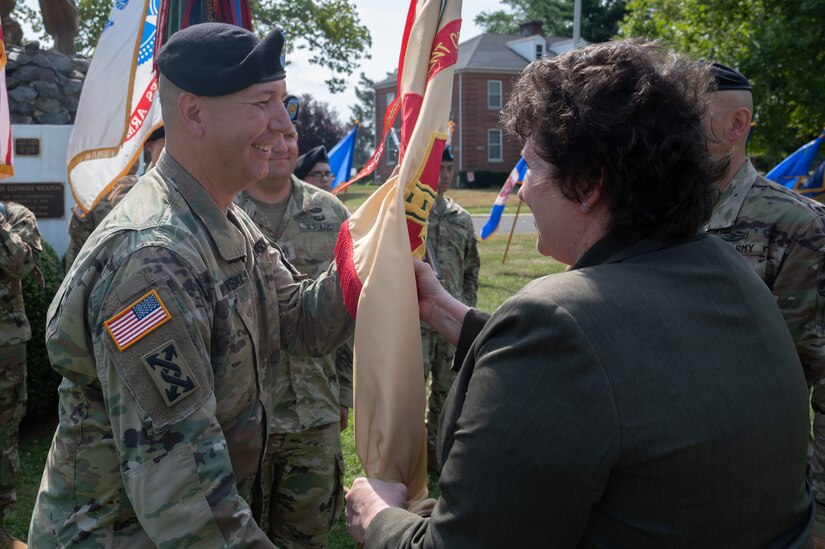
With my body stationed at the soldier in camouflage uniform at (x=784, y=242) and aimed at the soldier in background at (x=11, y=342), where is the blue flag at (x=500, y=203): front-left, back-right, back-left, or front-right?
front-right

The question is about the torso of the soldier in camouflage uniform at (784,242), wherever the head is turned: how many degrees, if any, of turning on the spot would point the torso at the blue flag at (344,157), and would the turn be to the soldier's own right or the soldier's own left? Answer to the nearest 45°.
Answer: approximately 90° to the soldier's own right

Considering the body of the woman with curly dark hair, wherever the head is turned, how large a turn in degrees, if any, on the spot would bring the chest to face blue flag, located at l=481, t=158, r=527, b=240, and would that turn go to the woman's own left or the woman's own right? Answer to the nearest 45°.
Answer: approximately 45° to the woman's own right

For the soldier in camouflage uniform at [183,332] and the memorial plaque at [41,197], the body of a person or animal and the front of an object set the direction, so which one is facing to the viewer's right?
the soldier in camouflage uniform

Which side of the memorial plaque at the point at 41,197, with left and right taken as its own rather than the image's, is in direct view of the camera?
front

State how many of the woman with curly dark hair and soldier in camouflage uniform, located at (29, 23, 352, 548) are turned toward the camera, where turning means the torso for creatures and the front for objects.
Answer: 0

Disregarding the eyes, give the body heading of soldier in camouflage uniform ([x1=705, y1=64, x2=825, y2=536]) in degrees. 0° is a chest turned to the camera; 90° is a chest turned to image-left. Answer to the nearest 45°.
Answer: approximately 45°

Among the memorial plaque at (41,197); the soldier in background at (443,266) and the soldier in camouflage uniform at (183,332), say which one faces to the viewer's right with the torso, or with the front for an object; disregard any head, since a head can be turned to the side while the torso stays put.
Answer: the soldier in camouflage uniform

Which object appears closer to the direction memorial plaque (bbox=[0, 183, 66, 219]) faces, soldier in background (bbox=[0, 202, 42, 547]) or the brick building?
the soldier in background

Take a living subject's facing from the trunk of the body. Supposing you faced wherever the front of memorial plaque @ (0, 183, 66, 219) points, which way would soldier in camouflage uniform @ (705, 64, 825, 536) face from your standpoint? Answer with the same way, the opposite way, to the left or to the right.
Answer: to the right

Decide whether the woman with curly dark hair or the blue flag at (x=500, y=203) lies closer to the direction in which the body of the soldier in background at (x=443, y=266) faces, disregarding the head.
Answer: the woman with curly dark hair

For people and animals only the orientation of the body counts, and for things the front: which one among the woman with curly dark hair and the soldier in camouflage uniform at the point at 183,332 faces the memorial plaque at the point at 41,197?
the woman with curly dark hair

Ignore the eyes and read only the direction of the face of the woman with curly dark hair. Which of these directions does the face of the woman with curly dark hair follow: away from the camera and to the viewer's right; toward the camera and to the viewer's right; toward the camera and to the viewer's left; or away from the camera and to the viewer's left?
away from the camera and to the viewer's left

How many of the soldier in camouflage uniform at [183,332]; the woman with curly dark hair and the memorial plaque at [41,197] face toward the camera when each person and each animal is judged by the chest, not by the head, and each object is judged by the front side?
1

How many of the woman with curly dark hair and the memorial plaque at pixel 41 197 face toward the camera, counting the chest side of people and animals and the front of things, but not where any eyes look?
1
